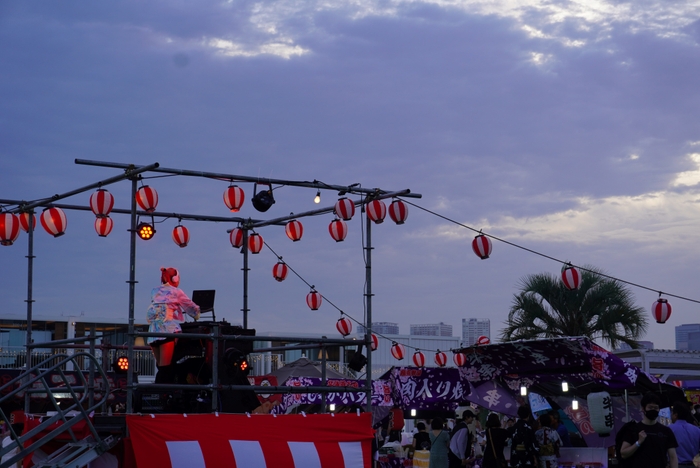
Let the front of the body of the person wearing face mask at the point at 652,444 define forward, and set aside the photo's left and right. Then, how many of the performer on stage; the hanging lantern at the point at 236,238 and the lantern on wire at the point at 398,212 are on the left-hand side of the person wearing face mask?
0

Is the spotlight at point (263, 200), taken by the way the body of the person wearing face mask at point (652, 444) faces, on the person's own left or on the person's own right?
on the person's own right

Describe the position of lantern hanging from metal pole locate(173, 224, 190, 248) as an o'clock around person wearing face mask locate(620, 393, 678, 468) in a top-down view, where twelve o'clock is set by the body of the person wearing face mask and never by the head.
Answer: The lantern hanging from metal pole is roughly at 4 o'clock from the person wearing face mask.

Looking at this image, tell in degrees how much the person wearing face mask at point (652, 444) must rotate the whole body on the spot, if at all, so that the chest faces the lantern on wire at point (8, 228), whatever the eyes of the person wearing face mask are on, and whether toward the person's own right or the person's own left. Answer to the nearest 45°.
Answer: approximately 90° to the person's own right

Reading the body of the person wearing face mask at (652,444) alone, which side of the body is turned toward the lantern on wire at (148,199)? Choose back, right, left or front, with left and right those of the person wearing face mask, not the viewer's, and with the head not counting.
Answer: right

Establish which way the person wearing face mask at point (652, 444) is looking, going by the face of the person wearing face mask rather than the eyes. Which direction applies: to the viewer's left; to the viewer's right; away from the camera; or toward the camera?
toward the camera

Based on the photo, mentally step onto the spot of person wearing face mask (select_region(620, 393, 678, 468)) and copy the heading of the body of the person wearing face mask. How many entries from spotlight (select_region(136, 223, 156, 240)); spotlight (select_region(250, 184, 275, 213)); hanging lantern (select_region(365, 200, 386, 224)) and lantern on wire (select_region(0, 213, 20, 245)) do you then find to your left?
0

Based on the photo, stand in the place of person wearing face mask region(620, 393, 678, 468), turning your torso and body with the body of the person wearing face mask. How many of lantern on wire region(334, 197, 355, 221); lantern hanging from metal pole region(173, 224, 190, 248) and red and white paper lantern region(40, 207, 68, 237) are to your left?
0

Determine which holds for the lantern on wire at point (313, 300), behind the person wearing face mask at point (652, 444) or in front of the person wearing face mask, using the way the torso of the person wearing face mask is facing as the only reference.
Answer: behind

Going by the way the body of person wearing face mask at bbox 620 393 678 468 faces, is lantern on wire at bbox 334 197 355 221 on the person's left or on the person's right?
on the person's right

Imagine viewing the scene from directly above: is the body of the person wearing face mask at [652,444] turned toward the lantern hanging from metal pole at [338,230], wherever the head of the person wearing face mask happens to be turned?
no

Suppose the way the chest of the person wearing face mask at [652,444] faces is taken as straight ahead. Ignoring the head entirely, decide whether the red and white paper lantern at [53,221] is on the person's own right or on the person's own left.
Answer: on the person's own right

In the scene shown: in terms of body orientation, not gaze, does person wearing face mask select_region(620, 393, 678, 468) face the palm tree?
no

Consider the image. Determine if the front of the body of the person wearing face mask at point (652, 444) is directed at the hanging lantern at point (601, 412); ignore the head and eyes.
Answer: no

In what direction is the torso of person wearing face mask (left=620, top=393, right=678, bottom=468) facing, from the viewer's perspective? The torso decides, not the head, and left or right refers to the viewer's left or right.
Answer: facing the viewer

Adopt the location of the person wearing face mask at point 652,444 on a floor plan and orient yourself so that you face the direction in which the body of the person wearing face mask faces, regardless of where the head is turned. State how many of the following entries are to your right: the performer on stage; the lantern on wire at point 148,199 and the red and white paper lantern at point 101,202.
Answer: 3

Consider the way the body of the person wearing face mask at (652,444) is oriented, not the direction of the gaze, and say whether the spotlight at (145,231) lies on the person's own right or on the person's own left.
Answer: on the person's own right
